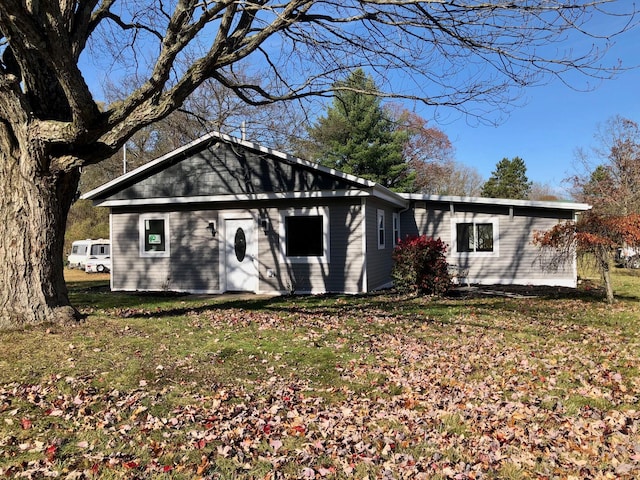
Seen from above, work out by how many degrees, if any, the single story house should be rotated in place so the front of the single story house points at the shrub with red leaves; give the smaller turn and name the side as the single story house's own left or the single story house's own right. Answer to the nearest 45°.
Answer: approximately 90° to the single story house's own left

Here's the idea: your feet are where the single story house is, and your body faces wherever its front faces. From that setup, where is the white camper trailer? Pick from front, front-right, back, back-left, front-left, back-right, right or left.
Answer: back-right

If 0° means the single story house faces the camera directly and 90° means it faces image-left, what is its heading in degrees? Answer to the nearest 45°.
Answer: approximately 0°
